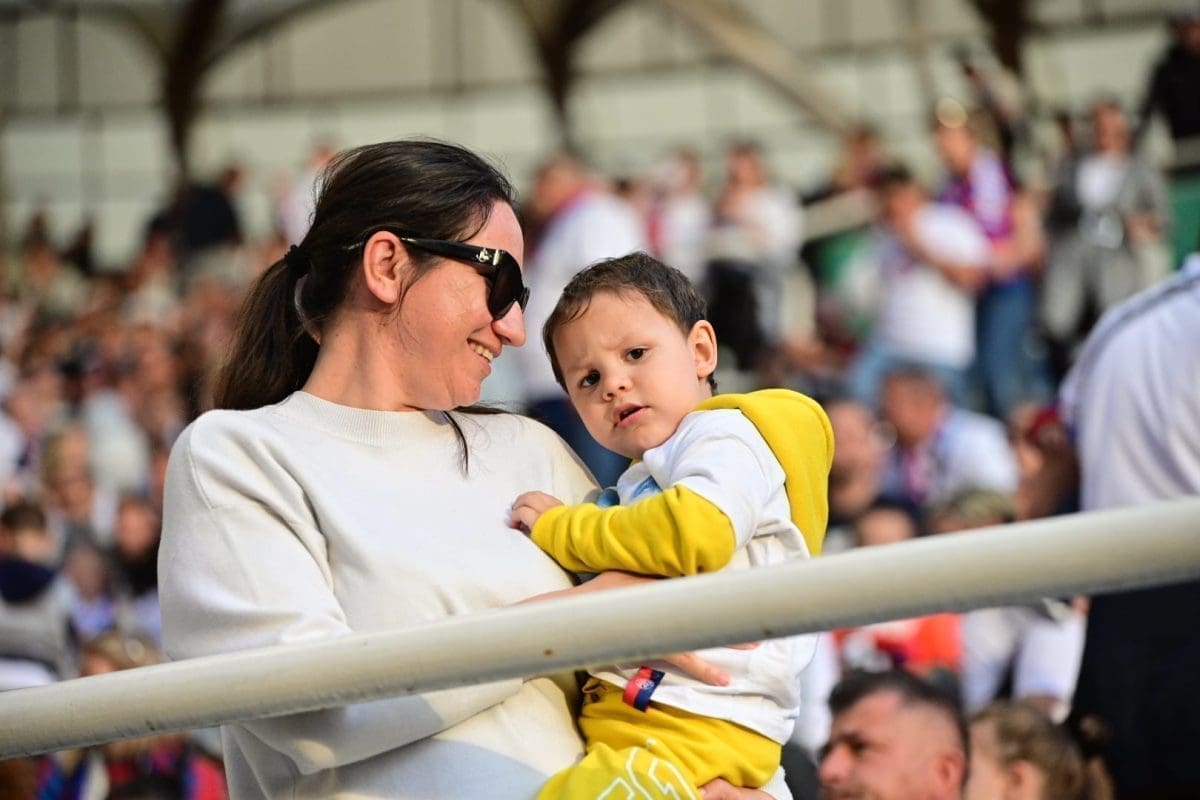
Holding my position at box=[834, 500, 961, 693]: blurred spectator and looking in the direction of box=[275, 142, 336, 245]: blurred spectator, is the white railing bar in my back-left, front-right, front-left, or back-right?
back-left

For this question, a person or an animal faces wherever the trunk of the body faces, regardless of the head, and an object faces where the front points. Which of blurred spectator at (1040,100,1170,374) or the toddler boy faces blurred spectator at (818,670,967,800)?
blurred spectator at (1040,100,1170,374)

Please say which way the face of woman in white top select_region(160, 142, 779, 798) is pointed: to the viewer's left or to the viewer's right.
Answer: to the viewer's right

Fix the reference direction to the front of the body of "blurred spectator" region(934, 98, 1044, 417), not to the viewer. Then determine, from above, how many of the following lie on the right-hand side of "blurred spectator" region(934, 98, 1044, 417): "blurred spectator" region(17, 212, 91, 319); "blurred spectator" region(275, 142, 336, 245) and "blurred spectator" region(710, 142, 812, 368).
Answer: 3

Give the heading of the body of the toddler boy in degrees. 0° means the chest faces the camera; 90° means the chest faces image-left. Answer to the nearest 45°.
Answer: approximately 90°
